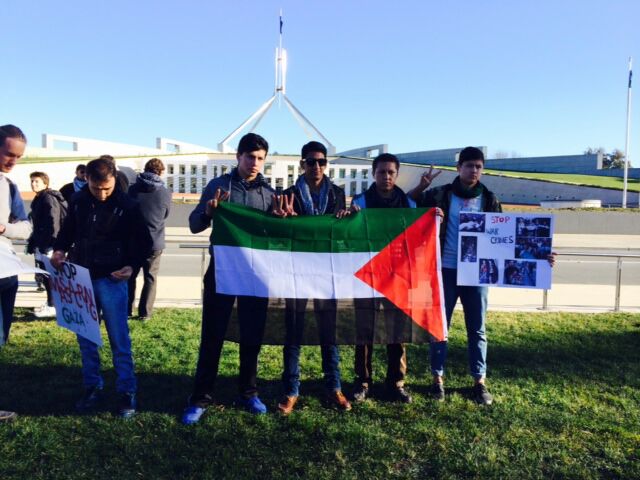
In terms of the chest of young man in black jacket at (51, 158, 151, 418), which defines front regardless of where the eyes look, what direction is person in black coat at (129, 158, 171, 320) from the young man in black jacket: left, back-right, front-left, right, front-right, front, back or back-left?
back

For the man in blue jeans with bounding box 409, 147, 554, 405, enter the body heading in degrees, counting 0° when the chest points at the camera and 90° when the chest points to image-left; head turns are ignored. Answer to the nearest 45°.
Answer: approximately 0°

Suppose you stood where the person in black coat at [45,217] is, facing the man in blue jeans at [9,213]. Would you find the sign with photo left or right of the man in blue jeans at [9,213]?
left

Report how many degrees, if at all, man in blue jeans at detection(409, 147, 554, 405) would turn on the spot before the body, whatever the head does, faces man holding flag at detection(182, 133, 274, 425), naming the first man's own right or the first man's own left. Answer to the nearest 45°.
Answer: approximately 45° to the first man's own right

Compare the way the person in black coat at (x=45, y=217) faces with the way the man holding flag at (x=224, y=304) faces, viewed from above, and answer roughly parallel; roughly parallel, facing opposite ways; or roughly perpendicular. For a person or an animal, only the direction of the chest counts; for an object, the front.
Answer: roughly perpendicular

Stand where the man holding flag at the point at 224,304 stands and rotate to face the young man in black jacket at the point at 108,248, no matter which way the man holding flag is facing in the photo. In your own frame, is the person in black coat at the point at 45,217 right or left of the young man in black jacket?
right

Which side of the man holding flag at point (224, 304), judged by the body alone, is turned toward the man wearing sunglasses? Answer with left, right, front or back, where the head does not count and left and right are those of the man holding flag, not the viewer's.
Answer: left

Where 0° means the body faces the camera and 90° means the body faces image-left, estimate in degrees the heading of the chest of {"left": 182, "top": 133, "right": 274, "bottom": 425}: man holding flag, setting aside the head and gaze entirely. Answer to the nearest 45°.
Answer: approximately 0°

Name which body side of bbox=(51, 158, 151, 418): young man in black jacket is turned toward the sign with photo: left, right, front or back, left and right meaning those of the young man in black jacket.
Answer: left

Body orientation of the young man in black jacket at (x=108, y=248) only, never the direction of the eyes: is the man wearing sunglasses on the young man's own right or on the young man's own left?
on the young man's own left

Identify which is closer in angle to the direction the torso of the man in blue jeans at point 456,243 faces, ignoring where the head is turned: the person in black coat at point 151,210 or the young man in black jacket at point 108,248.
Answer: the young man in black jacket
